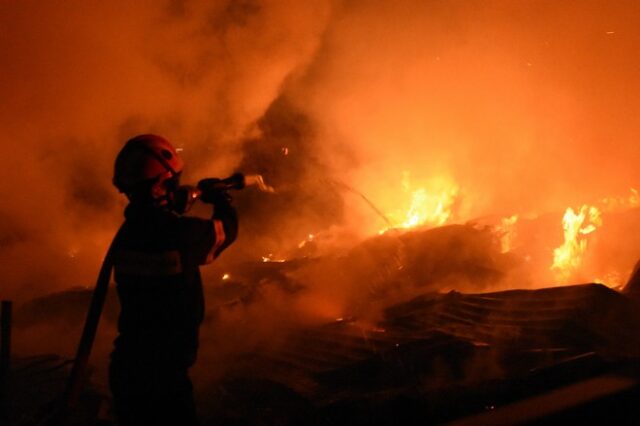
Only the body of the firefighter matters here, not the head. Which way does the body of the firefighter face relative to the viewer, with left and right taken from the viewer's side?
facing away from the viewer and to the right of the viewer
